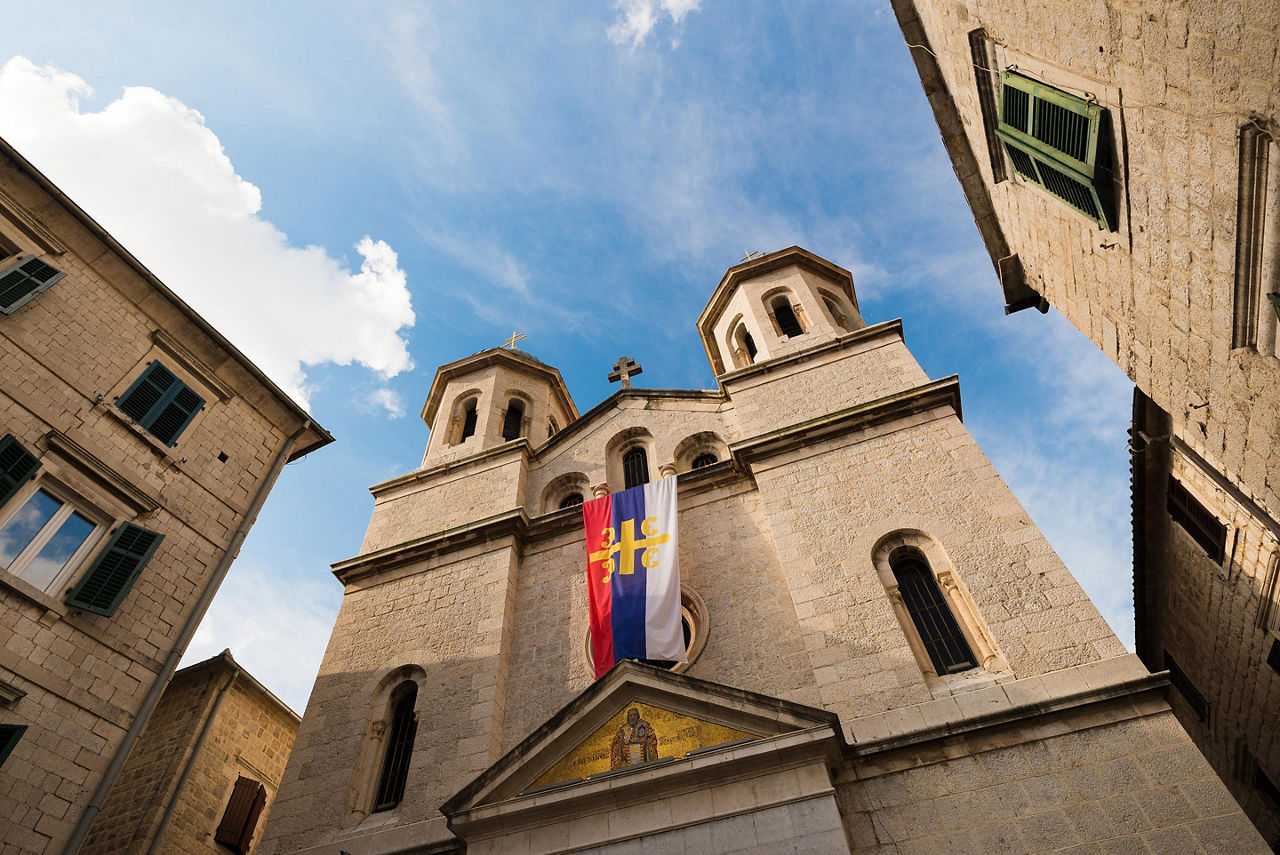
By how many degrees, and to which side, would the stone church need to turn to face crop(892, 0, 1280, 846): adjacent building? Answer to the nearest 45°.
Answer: approximately 45° to its left

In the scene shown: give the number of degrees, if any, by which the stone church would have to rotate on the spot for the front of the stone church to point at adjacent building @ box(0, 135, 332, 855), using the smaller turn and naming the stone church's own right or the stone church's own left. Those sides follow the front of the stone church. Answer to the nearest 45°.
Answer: approximately 45° to the stone church's own right

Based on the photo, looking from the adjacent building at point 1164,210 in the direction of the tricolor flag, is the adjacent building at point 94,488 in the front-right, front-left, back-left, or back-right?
front-left

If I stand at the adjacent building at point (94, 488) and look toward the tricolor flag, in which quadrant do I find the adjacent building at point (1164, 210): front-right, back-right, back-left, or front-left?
front-right

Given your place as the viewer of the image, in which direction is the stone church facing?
facing the viewer

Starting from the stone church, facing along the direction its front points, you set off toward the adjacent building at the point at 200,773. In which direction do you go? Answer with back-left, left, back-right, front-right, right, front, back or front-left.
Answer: right
